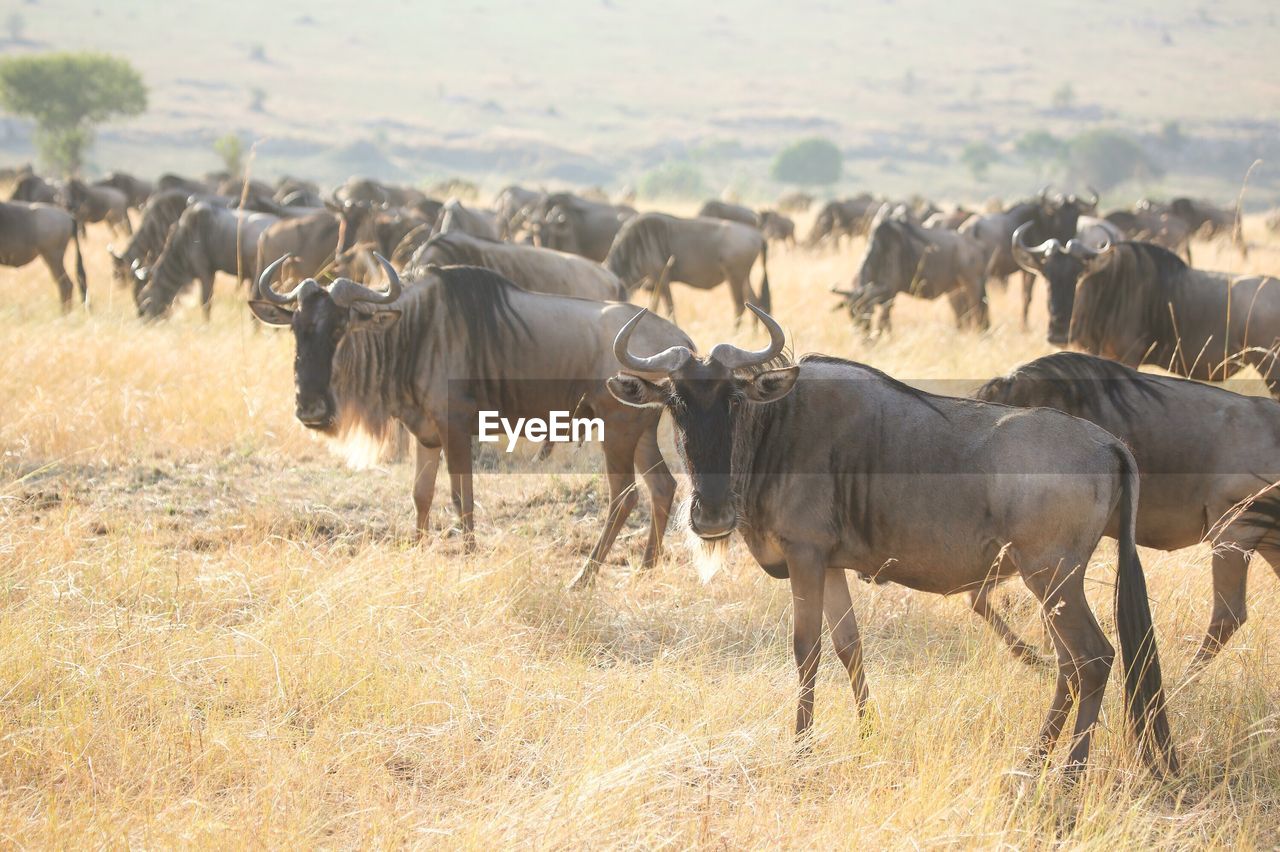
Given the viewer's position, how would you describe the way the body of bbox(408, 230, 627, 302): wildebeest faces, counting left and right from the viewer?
facing to the left of the viewer

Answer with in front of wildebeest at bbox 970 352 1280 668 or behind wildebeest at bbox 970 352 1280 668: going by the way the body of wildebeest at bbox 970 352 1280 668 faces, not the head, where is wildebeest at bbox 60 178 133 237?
in front

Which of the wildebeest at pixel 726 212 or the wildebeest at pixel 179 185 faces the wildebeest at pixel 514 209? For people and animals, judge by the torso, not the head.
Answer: the wildebeest at pixel 726 212

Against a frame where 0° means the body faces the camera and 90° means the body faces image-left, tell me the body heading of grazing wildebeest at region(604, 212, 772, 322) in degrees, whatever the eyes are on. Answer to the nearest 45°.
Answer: approximately 90°

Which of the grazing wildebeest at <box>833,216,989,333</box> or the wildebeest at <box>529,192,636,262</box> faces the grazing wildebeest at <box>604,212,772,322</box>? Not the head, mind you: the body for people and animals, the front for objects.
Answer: the grazing wildebeest at <box>833,216,989,333</box>

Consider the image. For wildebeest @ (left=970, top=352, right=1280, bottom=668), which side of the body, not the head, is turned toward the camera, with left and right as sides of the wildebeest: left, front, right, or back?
left

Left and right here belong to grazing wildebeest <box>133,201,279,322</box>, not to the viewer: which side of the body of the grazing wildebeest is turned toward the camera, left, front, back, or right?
left

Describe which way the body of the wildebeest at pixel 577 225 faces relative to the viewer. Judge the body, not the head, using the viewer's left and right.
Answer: facing to the left of the viewer

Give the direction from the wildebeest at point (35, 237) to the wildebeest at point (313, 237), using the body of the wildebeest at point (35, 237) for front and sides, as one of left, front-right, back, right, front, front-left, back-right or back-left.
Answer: back-left

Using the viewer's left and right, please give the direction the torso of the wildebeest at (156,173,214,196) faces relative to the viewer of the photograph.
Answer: facing to the left of the viewer

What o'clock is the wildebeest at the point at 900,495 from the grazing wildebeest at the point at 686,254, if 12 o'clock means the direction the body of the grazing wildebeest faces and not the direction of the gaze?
The wildebeest is roughly at 9 o'clock from the grazing wildebeest.

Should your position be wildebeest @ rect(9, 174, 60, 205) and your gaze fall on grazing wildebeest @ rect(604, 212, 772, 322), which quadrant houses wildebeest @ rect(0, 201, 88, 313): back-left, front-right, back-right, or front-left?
front-right

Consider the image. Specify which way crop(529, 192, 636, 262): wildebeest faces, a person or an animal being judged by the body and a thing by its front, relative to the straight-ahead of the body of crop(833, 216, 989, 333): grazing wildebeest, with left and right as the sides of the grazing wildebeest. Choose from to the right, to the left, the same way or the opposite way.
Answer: the same way

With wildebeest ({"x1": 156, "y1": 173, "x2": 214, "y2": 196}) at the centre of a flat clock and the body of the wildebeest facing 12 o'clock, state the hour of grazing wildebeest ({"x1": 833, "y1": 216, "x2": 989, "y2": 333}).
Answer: The grazing wildebeest is roughly at 8 o'clock from the wildebeest.

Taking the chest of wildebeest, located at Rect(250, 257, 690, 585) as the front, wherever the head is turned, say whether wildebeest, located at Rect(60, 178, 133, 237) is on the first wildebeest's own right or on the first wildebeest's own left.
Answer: on the first wildebeest's own right

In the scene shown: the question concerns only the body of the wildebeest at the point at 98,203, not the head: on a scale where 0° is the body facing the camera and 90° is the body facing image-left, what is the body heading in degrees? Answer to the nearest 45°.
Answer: approximately 90°
